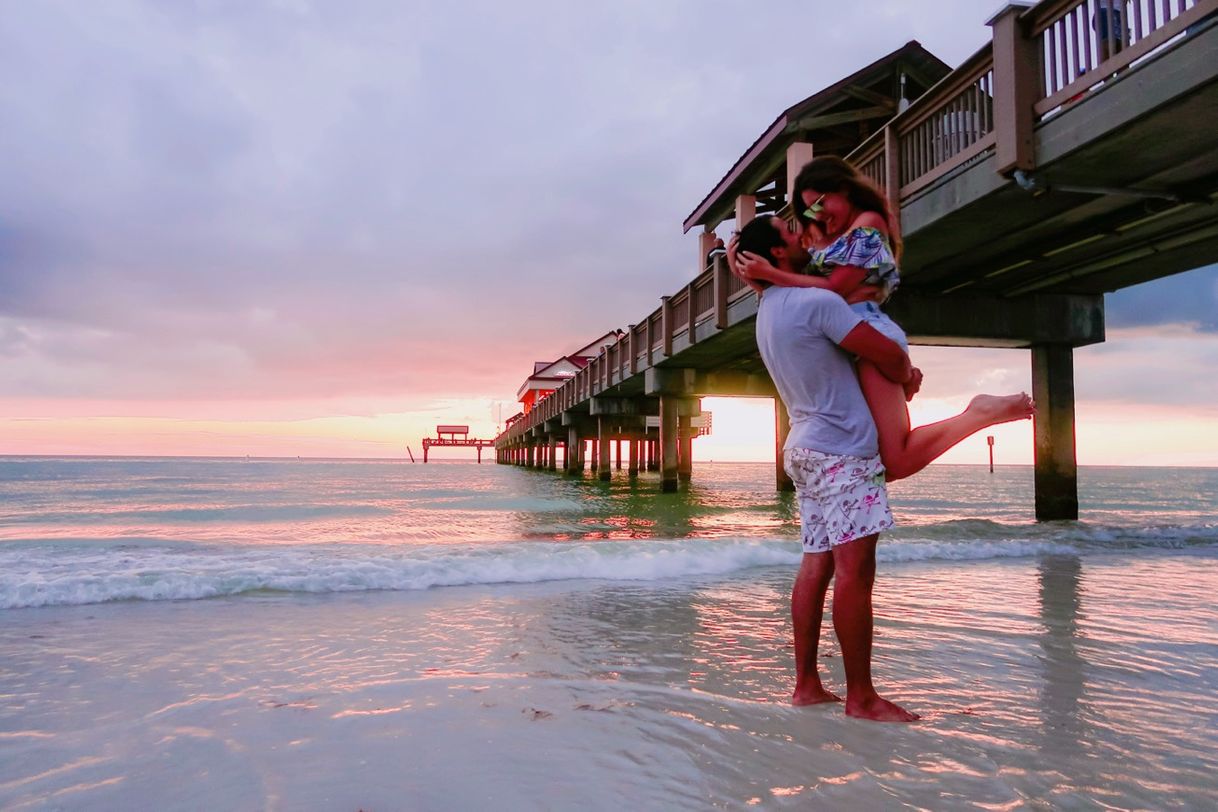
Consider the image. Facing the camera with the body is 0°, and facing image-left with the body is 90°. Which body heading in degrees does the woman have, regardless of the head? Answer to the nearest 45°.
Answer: approximately 90°

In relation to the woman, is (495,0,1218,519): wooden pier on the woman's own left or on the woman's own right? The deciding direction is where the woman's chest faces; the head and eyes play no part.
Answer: on the woman's own right
